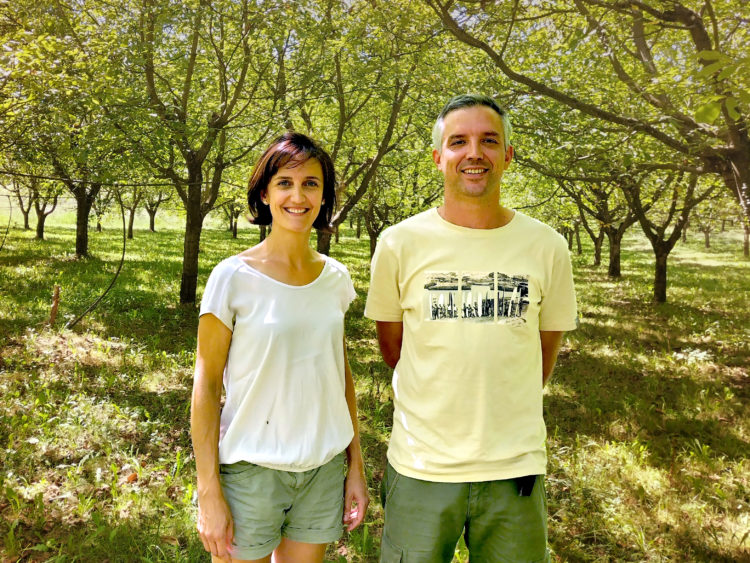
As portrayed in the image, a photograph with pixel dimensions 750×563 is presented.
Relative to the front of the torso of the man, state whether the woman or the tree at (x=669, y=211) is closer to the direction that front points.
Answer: the woman

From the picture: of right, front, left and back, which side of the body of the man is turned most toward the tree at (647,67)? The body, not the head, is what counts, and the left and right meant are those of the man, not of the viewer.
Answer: back

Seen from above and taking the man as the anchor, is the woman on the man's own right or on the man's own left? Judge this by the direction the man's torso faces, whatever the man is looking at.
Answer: on the man's own right

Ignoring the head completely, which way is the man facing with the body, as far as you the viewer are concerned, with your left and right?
facing the viewer

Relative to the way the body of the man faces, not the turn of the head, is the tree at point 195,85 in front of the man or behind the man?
behind

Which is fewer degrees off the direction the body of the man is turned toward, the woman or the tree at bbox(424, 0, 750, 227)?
the woman
